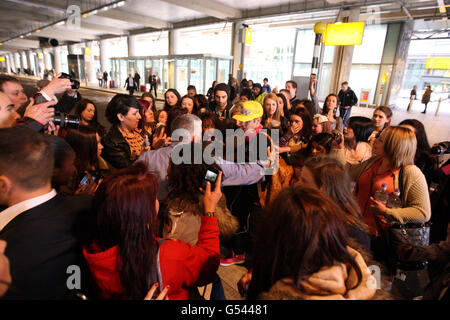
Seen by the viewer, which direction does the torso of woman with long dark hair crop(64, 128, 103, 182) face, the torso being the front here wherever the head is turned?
to the viewer's right

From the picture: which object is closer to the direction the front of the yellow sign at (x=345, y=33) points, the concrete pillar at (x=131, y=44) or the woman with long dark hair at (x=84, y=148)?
the woman with long dark hair

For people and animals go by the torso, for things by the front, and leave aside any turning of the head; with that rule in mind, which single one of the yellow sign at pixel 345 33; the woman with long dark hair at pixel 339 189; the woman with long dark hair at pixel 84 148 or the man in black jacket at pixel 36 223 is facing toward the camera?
the yellow sign

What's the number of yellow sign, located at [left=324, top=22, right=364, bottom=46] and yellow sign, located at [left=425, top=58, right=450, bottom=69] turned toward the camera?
2

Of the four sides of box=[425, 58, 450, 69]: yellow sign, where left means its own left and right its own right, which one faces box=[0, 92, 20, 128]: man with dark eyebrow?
front

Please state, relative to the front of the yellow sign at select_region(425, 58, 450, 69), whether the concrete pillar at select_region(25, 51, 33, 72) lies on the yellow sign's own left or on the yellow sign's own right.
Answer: on the yellow sign's own right

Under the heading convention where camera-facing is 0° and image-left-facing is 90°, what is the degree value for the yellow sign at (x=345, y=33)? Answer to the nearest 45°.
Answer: approximately 0°

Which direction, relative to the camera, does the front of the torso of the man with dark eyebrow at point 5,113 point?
to the viewer's right

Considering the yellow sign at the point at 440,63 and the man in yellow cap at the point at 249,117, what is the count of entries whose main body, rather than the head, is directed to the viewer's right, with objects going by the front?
0

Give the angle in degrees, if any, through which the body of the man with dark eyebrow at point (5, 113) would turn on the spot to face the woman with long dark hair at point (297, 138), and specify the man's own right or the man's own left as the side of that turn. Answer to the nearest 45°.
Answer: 0° — they already face them

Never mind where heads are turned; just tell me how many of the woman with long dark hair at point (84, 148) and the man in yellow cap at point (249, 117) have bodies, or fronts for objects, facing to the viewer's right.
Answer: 1

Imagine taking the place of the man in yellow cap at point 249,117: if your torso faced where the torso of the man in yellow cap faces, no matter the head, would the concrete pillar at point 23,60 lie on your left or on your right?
on your right

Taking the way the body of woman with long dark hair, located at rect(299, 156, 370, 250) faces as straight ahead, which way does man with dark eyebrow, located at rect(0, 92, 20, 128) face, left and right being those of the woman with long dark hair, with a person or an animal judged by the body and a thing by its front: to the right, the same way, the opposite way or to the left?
to the right

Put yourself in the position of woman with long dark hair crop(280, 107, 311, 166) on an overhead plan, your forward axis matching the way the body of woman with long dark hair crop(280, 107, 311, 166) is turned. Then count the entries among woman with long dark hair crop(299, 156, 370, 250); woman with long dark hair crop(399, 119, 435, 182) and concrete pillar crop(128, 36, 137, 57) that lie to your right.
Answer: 1

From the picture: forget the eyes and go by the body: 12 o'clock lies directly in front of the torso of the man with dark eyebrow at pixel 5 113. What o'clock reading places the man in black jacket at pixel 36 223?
The man in black jacket is roughly at 3 o'clock from the man with dark eyebrow.

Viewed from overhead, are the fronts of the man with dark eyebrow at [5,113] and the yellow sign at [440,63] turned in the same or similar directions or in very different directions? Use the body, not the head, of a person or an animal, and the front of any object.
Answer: very different directions
